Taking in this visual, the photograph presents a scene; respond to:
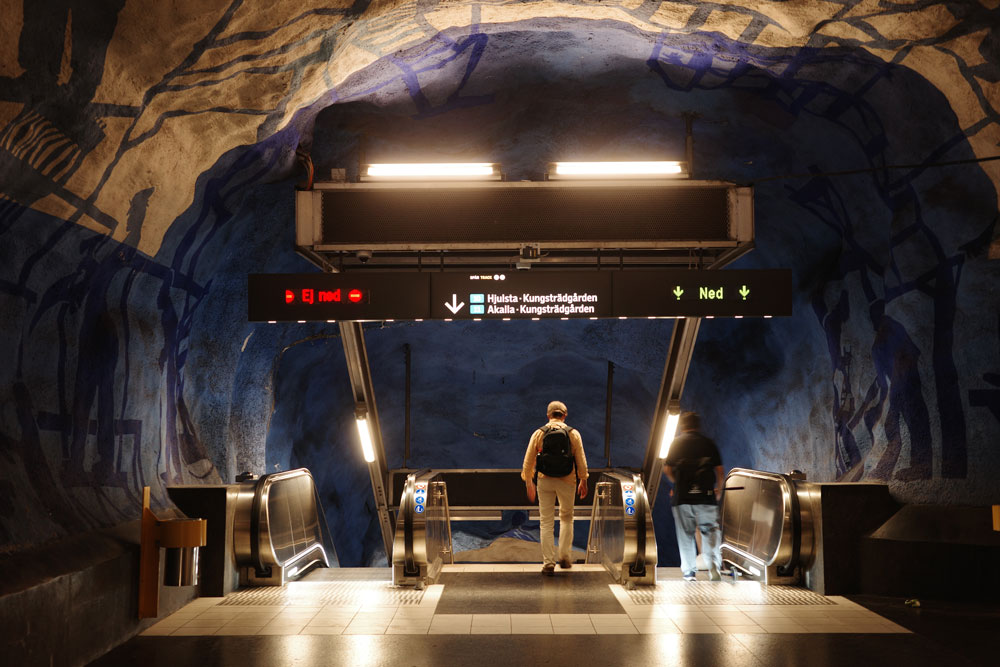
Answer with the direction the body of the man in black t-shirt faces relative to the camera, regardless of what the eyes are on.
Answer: away from the camera

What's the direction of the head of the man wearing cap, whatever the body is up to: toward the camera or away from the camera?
away from the camera

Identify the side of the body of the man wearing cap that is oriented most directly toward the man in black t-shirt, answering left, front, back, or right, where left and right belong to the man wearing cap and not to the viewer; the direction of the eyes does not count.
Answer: right

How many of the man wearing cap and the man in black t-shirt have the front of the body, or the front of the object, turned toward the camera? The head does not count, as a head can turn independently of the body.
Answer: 0

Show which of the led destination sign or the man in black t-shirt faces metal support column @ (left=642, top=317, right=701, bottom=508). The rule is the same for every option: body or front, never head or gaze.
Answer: the man in black t-shirt

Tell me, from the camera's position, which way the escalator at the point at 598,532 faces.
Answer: facing the viewer

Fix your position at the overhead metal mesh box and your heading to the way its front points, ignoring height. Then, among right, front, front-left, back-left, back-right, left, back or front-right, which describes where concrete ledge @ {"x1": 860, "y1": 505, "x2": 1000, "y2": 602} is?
left

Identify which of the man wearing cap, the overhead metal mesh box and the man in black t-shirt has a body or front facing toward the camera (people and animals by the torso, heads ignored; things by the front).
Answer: the overhead metal mesh box

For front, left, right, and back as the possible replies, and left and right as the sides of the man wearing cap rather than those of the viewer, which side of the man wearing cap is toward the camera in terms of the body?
back

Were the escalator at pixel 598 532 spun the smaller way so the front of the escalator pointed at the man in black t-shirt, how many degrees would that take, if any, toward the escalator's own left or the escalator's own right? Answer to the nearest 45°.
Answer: approximately 90° to the escalator's own left

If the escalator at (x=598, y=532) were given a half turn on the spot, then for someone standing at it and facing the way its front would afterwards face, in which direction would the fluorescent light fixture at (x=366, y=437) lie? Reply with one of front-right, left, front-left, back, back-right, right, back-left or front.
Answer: front-left

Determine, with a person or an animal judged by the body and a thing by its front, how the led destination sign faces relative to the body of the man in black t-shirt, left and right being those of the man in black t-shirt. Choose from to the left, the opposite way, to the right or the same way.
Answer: the opposite way

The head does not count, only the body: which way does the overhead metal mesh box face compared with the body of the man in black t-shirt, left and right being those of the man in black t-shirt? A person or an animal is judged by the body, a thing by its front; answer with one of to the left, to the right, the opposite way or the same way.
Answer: the opposite way
